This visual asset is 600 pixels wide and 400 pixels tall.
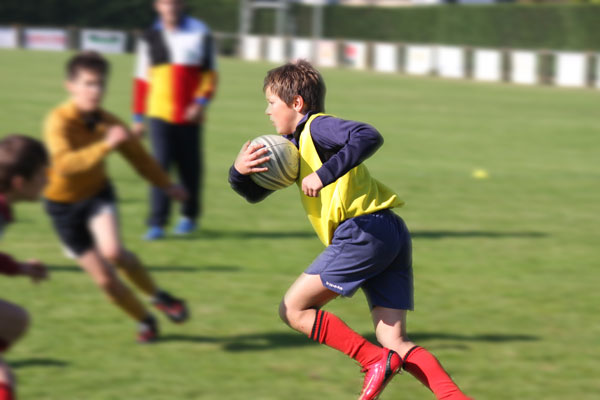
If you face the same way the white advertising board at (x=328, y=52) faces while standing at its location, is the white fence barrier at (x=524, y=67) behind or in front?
in front

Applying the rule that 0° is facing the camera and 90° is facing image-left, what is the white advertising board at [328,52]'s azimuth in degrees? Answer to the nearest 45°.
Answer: approximately 0°

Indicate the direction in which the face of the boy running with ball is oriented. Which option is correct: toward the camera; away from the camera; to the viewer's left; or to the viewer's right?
to the viewer's left

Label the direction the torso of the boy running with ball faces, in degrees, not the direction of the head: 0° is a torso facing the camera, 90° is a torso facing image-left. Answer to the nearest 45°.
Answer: approximately 90°

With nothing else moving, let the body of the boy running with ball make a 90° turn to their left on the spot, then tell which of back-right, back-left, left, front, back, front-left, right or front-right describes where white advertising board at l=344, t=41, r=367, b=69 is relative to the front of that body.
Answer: back

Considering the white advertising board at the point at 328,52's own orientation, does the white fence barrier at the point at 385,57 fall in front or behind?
in front

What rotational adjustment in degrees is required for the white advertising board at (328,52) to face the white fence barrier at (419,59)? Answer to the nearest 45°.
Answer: approximately 45° to its left

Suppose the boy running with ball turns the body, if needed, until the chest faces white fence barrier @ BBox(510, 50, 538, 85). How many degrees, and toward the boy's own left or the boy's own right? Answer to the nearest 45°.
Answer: approximately 90° to the boy's own right

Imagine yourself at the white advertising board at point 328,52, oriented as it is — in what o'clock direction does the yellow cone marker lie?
The yellow cone marker is roughly at 12 o'clock from the white advertising board.

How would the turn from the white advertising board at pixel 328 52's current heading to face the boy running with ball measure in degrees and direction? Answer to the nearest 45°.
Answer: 0° — it already faces them

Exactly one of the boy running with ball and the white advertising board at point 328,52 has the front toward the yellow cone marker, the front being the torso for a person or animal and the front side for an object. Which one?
the white advertising board

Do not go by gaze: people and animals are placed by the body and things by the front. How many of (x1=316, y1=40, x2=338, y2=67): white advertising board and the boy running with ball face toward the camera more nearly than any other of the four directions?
1

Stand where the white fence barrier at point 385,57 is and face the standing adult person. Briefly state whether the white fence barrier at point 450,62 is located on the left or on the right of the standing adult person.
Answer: left

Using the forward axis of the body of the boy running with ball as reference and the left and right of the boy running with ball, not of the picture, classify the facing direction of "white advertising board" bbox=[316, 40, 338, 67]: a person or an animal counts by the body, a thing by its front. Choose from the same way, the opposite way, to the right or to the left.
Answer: to the left

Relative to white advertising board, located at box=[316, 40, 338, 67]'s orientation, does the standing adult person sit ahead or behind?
ahead

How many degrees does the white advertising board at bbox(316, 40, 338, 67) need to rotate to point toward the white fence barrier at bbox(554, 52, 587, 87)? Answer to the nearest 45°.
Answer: approximately 45° to its left
